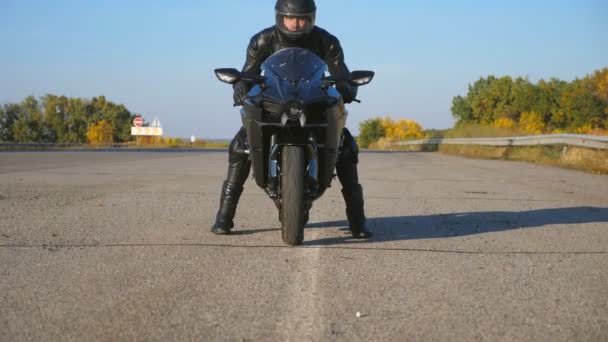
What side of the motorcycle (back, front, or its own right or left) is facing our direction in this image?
front

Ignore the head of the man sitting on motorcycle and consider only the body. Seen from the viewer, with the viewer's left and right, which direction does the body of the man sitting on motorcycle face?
facing the viewer

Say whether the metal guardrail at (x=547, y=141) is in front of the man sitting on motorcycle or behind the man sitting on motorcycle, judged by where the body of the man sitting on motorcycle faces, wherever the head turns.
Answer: behind

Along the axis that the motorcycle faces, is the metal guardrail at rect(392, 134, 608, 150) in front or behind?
behind
